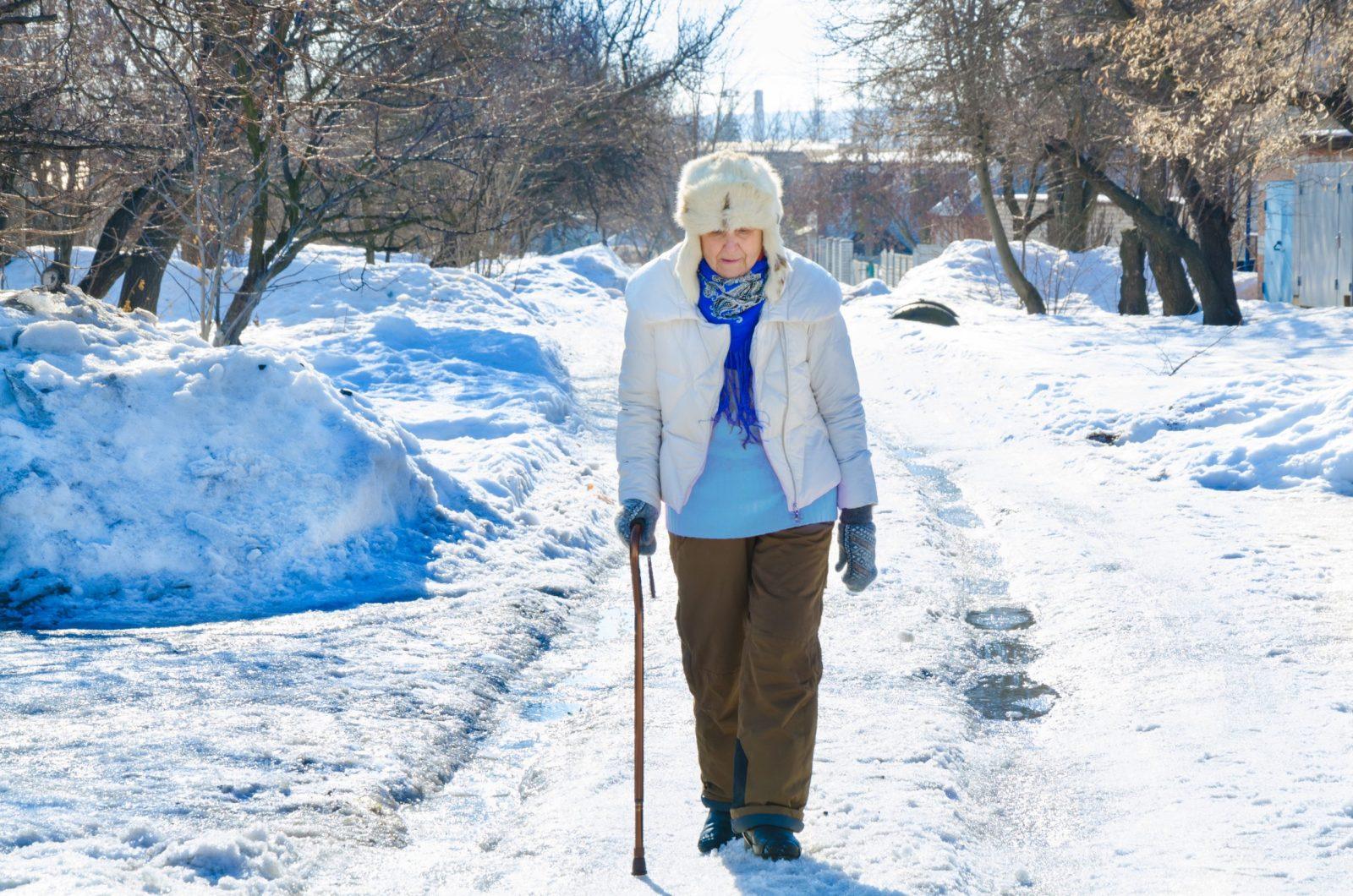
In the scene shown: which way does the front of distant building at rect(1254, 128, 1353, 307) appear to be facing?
toward the camera

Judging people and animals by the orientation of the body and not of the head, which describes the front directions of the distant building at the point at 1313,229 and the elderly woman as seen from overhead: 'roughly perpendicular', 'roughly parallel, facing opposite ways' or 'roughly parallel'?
roughly parallel

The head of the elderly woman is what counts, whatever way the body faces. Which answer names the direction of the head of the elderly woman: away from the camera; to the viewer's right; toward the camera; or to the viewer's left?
toward the camera

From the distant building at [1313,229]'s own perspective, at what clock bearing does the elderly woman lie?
The elderly woman is roughly at 12 o'clock from the distant building.

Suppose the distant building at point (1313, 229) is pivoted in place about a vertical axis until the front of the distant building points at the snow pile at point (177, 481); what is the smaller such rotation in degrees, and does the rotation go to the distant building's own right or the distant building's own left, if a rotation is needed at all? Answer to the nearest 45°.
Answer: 0° — it already faces it

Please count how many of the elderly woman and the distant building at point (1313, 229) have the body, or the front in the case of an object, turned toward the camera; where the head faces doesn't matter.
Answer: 2

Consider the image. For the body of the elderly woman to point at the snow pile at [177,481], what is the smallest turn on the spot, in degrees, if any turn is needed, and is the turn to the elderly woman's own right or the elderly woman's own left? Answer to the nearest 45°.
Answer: approximately 135° to the elderly woman's own right
